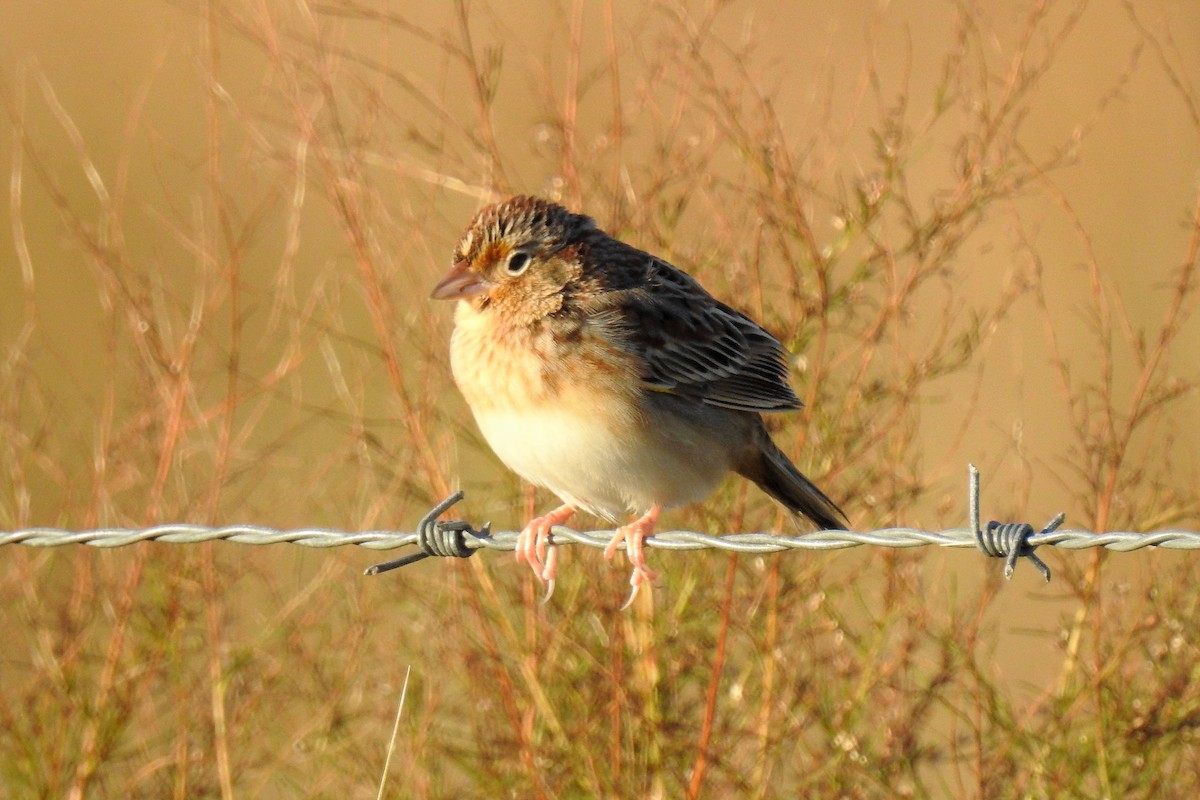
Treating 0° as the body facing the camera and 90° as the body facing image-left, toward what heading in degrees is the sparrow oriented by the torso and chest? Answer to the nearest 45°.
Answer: approximately 45°
